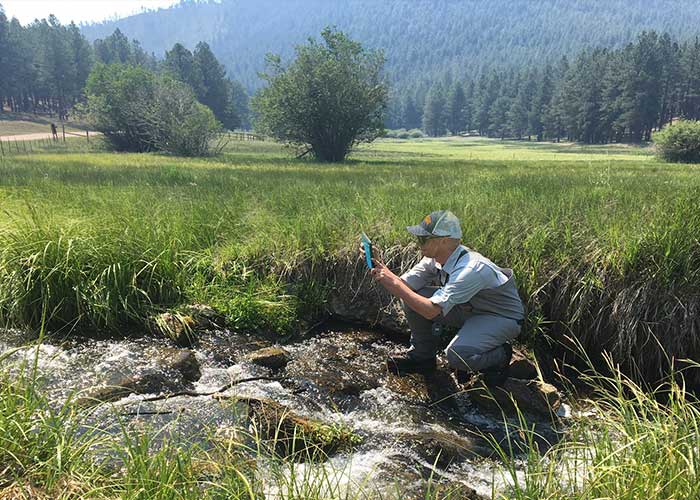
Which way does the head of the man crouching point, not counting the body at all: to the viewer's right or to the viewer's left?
to the viewer's left

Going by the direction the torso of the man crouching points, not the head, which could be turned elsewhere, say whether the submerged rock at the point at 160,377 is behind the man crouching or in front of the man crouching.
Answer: in front

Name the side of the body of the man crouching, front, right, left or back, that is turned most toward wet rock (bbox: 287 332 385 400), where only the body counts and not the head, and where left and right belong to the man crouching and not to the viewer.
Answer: front

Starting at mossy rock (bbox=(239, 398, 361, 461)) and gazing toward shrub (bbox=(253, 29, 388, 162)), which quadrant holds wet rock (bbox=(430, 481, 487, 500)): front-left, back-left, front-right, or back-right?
back-right

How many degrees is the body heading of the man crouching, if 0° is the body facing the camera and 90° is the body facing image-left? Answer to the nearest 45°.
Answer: approximately 90°

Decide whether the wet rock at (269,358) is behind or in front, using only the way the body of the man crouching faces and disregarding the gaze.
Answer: in front

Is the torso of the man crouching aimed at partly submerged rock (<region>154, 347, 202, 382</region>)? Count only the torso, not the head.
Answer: yes

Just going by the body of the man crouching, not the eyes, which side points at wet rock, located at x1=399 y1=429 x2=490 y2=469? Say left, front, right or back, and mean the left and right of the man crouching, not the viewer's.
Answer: left

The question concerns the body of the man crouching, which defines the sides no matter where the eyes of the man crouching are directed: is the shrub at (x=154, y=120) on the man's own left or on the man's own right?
on the man's own right

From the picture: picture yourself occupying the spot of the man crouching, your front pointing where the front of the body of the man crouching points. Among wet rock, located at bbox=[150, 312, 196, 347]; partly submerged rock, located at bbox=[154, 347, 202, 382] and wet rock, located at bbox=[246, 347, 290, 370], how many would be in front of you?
3

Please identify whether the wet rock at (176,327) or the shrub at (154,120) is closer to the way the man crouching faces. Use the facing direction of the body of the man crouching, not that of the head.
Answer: the wet rock

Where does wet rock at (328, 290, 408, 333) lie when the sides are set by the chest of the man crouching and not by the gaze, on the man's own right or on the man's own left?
on the man's own right
